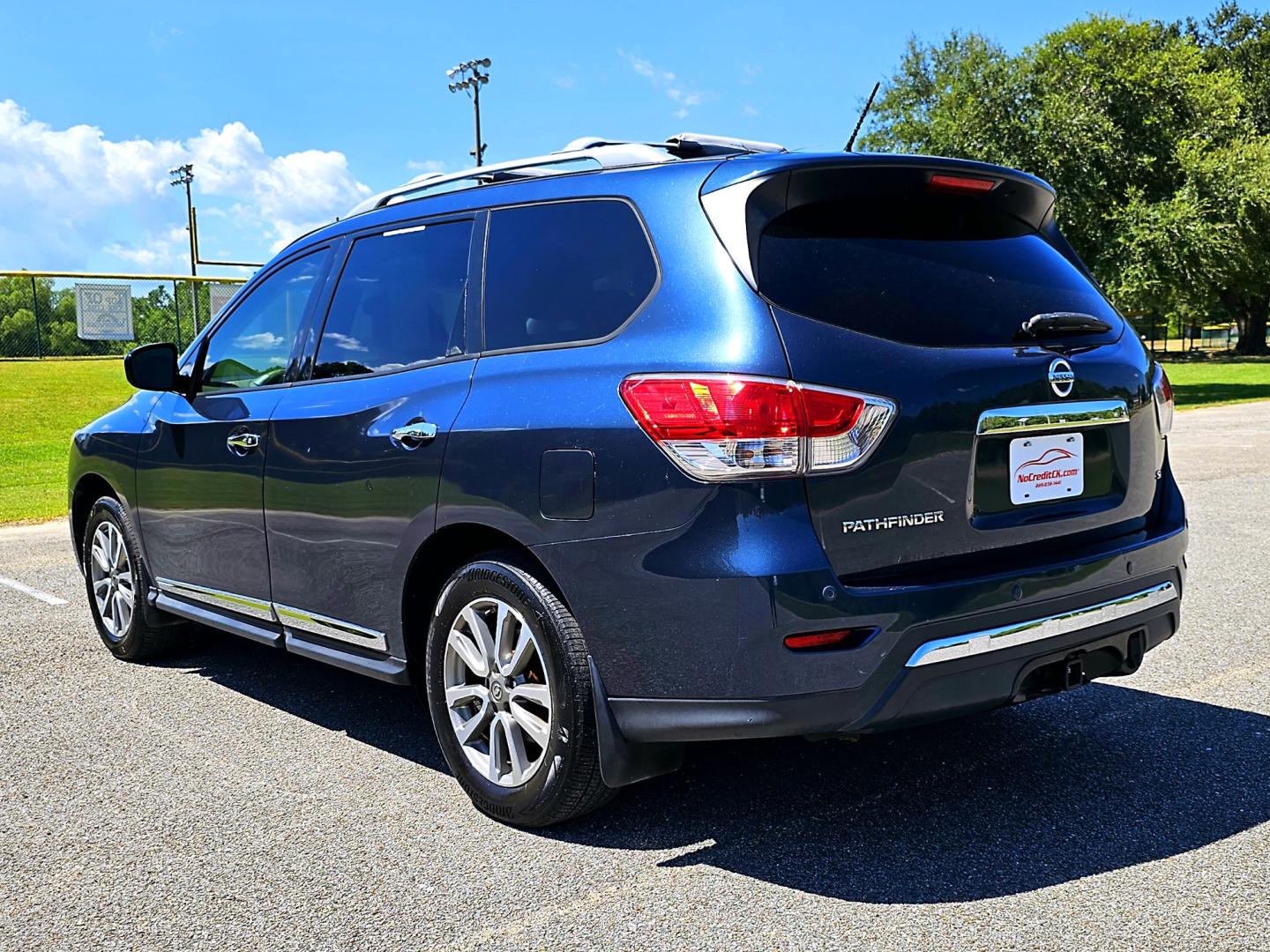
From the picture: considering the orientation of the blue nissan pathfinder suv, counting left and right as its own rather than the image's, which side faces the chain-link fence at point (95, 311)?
front

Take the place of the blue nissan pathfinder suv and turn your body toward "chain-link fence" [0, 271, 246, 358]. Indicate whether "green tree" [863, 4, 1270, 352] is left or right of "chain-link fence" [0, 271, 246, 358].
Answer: right

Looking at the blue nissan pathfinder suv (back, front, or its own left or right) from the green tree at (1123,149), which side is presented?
right

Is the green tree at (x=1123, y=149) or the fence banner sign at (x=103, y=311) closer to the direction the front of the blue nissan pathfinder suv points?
the fence banner sign

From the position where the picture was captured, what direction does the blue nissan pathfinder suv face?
facing away from the viewer and to the left of the viewer

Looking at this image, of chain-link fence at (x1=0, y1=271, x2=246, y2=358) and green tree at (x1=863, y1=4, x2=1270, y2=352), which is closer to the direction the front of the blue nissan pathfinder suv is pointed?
the chain-link fence

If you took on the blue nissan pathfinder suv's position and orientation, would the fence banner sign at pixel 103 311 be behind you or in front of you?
in front
